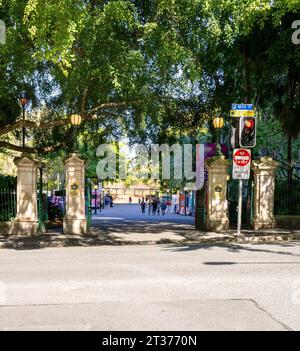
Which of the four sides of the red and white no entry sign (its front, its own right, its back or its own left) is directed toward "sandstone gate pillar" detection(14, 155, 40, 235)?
right

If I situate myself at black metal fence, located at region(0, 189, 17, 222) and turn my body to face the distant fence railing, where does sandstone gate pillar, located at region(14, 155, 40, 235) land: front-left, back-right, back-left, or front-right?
front-right

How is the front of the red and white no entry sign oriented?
toward the camera

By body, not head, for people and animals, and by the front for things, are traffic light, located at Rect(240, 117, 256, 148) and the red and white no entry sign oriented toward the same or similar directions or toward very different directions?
same or similar directions

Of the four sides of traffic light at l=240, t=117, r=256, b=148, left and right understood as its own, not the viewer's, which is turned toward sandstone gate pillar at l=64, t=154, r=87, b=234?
right

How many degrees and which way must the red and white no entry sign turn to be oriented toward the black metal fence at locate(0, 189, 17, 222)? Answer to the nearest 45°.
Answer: approximately 90° to its right

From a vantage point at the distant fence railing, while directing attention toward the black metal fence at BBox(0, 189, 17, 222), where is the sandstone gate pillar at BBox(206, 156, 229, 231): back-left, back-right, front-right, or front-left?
front-left

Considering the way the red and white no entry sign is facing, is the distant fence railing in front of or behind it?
behind

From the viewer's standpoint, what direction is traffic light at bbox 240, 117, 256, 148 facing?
toward the camera

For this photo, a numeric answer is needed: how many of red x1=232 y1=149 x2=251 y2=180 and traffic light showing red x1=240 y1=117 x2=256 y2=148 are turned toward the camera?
2

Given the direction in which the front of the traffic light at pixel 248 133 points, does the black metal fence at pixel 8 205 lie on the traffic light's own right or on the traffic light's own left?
on the traffic light's own right

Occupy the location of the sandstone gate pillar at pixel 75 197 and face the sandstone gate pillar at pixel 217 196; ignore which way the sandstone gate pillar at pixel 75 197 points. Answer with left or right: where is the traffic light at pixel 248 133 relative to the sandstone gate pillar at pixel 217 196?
right
